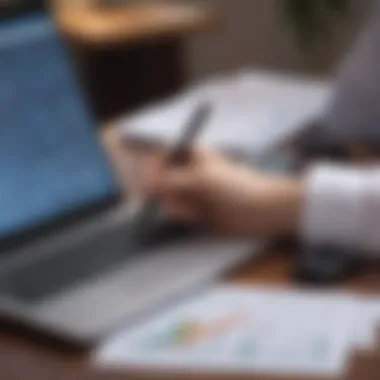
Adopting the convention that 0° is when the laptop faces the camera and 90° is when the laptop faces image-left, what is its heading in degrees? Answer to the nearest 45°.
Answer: approximately 315°
